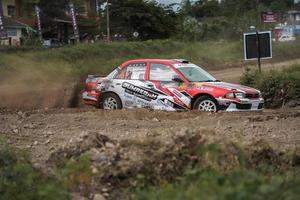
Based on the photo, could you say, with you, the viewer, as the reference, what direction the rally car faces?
facing the viewer and to the right of the viewer

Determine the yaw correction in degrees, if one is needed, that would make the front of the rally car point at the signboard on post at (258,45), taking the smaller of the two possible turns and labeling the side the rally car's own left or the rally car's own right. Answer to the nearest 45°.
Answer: approximately 90° to the rally car's own left

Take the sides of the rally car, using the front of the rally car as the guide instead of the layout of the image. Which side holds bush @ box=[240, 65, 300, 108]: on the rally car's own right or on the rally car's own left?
on the rally car's own left
